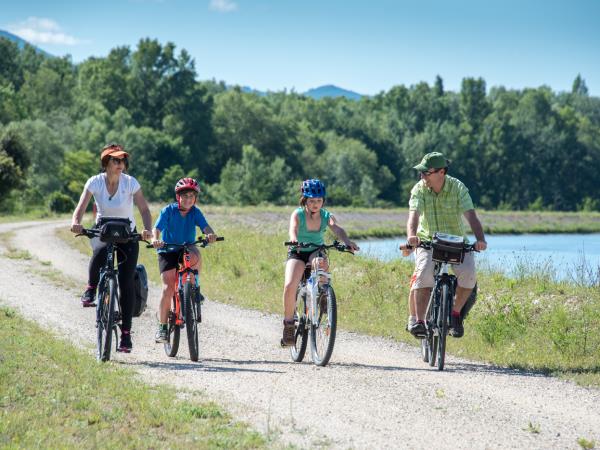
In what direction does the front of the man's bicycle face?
toward the camera

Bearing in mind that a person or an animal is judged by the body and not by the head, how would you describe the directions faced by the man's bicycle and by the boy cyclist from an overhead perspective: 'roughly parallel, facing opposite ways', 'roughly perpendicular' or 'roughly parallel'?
roughly parallel

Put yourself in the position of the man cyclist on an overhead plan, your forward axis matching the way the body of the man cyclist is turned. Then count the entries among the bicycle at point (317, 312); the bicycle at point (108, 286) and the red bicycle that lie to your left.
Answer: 0

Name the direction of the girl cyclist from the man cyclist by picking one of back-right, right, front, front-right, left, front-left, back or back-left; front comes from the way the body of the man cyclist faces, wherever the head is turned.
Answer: right

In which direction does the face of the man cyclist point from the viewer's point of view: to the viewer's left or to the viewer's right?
to the viewer's left

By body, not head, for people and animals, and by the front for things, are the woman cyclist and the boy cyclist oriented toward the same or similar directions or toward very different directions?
same or similar directions

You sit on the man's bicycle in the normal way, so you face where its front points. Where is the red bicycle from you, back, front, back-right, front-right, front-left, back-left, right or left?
right

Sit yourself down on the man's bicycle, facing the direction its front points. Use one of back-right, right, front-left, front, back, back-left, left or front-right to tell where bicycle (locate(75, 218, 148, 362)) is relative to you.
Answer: right

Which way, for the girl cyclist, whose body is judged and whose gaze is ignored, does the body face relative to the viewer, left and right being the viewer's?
facing the viewer and to the right of the viewer

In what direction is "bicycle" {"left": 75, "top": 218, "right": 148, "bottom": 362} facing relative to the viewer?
toward the camera

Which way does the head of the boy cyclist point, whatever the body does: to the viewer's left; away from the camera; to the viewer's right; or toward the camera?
toward the camera

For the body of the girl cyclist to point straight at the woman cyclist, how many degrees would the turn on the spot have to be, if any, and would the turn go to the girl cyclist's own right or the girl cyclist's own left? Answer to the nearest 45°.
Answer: approximately 135° to the girl cyclist's own right

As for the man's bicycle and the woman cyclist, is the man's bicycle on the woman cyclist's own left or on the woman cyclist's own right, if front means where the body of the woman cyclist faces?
on the woman cyclist's own left

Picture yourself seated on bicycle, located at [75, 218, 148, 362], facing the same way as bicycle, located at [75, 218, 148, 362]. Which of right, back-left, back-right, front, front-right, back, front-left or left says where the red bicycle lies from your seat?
left

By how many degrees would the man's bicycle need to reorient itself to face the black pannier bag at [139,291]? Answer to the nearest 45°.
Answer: approximately 90° to its right

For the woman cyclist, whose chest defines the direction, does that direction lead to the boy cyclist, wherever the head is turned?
no

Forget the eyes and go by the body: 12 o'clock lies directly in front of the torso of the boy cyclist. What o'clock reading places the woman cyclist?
The woman cyclist is roughly at 2 o'clock from the boy cyclist.

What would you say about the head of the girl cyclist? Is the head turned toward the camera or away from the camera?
toward the camera

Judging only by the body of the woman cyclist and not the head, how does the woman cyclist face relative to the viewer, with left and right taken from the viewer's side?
facing the viewer
